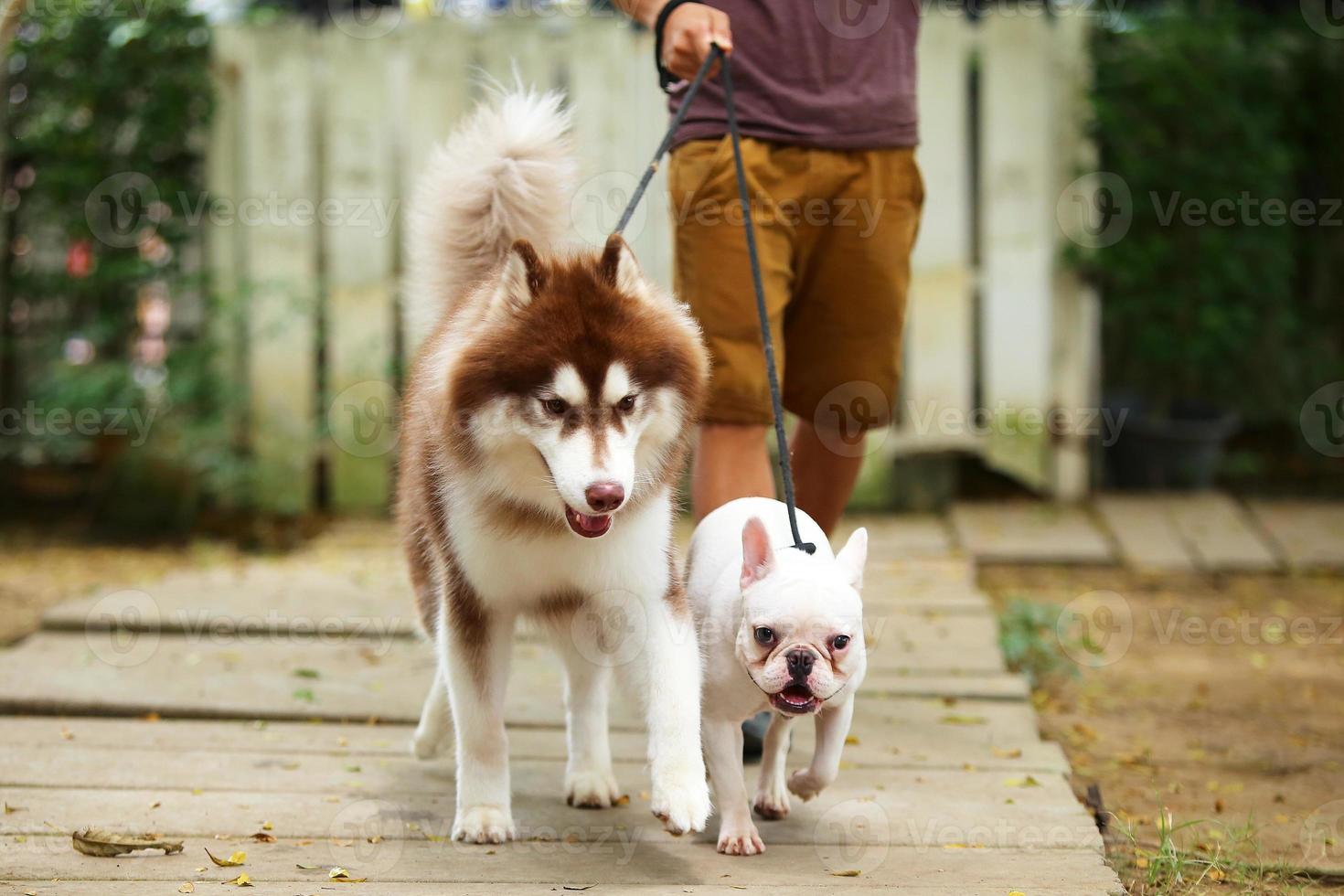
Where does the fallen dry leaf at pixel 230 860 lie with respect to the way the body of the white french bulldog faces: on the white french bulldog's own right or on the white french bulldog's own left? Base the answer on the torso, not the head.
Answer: on the white french bulldog's own right

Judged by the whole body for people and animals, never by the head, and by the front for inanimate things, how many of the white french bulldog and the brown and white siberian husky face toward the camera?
2

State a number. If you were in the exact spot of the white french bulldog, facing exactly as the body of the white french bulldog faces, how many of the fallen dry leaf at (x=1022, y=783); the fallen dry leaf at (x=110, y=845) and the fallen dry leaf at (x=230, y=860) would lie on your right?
2

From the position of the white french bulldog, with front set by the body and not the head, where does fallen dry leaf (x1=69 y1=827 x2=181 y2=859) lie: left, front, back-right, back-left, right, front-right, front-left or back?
right

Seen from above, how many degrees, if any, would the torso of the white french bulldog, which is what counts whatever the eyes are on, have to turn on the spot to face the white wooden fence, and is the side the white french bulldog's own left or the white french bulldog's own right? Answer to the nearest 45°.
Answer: approximately 180°

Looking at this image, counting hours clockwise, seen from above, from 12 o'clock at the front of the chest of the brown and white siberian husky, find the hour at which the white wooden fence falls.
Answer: The white wooden fence is roughly at 6 o'clock from the brown and white siberian husky.
